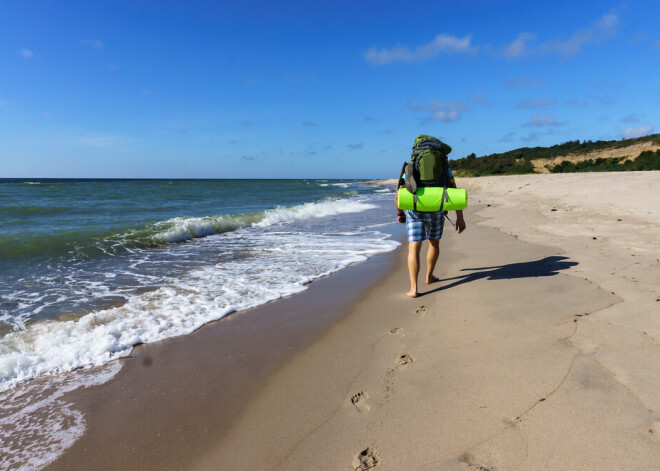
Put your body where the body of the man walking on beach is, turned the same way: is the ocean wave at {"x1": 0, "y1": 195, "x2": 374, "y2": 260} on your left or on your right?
on your left

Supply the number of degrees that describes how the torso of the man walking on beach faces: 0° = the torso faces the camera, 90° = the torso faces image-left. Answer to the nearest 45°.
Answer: approximately 180°
